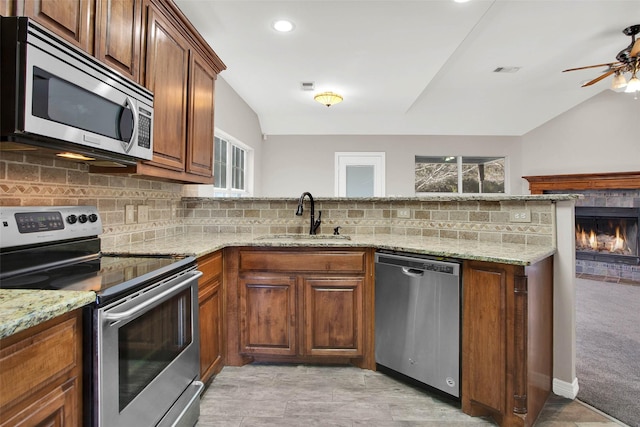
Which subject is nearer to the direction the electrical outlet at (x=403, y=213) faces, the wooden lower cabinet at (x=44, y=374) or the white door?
the wooden lower cabinet

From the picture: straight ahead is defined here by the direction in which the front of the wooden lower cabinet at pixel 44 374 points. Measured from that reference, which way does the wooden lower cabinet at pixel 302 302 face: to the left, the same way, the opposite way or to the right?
to the right

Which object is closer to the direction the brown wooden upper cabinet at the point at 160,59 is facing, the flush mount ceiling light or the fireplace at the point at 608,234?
the fireplace

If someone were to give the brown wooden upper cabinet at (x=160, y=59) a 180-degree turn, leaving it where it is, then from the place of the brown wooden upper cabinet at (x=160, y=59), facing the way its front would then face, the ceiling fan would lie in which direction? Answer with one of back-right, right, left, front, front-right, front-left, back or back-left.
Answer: back-right

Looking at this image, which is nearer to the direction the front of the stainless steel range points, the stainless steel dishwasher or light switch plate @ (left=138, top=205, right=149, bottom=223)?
the stainless steel dishwasher

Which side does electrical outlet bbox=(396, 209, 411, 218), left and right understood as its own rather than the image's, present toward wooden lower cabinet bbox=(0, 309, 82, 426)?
front

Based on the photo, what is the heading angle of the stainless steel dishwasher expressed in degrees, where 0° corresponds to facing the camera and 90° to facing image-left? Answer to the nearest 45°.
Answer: approximately 45°

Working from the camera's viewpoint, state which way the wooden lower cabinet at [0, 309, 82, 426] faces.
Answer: facing the viewer and to the right of the viewer

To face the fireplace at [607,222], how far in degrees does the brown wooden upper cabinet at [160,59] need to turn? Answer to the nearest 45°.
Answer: approximately 45° to its left

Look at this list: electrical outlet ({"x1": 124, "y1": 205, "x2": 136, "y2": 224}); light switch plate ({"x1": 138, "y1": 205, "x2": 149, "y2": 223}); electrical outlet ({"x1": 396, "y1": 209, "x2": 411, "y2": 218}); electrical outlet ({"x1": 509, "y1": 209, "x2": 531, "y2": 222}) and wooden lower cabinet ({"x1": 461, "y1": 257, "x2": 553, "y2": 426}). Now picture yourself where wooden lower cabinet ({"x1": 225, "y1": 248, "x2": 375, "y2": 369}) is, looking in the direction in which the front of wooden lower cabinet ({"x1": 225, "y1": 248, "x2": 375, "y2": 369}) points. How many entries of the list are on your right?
2

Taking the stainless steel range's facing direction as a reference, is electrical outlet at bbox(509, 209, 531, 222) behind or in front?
in front

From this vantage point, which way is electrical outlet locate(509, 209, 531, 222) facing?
toward the camera

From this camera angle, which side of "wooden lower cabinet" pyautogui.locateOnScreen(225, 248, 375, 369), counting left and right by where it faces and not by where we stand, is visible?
front

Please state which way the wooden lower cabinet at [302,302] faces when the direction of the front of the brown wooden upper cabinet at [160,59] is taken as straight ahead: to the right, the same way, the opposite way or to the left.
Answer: to the right

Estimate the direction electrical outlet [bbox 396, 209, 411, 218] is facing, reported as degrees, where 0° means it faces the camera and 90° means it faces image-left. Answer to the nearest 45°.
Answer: approximately 0°
